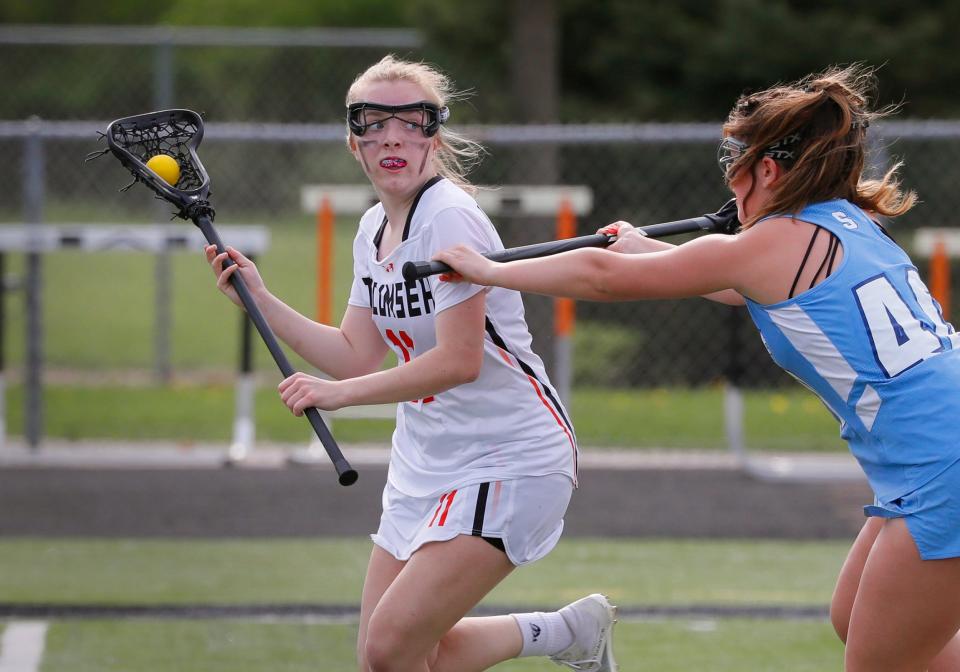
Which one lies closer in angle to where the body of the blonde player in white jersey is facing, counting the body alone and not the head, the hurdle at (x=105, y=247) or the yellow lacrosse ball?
the yellow lacrosse ball

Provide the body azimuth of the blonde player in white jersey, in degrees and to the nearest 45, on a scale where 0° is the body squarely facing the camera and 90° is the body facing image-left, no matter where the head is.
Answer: approximately 45°

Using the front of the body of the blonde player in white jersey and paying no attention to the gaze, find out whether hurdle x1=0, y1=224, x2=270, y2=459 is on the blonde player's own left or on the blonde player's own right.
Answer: on the blonde player's own right

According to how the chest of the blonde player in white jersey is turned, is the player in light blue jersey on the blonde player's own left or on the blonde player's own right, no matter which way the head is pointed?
on the blonde player's own left

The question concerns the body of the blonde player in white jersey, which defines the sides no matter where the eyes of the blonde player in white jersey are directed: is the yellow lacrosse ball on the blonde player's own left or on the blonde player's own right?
on the blonde player's own right
